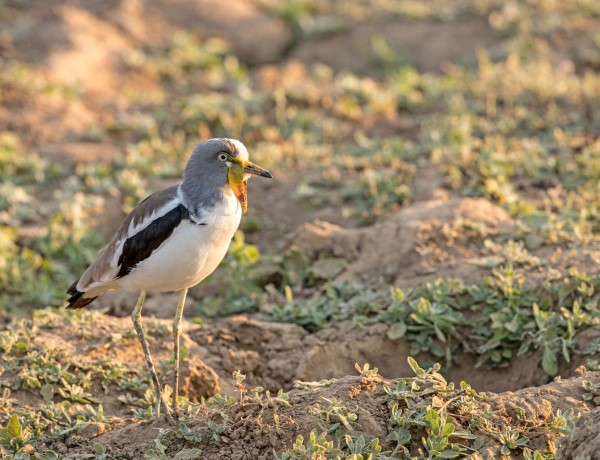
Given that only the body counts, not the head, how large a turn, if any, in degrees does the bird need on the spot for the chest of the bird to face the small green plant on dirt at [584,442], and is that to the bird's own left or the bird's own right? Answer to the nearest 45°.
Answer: approximately 45° to the bird's own right

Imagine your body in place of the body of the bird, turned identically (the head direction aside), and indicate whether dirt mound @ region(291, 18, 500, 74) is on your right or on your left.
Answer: on your left

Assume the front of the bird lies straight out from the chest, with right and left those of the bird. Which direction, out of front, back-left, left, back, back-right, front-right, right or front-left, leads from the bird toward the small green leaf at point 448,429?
front-right

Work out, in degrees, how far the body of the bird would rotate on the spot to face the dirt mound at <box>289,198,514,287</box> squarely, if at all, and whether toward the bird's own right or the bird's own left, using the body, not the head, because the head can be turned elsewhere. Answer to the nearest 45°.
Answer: approximately 45° to the bird's own left

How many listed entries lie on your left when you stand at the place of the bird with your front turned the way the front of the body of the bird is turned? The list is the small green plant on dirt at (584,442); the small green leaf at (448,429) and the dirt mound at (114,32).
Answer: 1

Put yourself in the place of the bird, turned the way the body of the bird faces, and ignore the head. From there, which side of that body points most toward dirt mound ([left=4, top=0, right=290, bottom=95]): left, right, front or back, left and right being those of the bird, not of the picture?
left

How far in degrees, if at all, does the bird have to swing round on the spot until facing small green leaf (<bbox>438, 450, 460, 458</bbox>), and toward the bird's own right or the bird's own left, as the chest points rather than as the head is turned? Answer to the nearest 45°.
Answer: approximately 45° to the bird's own right

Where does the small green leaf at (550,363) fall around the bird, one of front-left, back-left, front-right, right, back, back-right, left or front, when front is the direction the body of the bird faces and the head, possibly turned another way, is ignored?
front

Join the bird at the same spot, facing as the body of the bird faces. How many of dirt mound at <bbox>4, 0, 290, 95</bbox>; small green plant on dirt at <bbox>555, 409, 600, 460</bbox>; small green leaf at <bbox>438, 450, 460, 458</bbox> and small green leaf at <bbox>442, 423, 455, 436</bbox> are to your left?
1

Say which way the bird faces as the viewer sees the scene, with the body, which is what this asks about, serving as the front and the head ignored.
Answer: to the viewer's right
